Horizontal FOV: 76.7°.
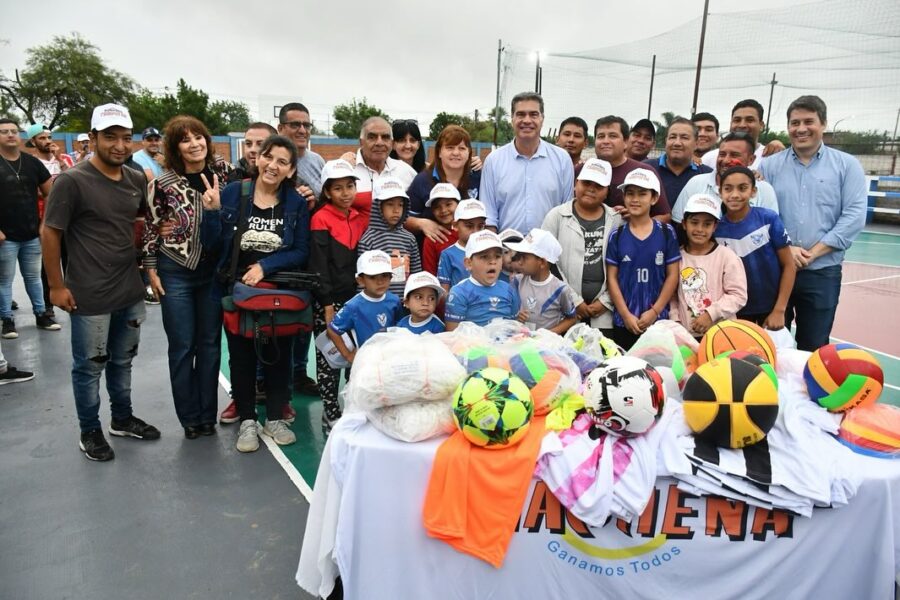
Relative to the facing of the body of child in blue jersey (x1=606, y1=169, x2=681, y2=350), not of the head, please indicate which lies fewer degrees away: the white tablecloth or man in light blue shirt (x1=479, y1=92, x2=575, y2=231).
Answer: the white tablecloth

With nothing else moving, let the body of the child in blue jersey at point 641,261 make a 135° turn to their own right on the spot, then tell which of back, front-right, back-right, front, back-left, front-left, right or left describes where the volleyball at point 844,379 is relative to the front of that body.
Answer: back

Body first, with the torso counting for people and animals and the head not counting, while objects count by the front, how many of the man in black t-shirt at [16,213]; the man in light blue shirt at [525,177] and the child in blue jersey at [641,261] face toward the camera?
3

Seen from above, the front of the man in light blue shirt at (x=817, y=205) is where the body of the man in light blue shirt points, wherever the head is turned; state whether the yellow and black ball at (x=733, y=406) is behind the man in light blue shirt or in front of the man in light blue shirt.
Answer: in front

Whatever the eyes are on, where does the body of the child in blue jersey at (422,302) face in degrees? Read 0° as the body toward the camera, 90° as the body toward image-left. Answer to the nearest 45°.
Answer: approximately 0°

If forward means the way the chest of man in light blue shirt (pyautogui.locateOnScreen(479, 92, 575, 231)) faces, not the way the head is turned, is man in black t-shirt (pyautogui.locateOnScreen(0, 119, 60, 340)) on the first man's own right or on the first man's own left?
on the first man's own right

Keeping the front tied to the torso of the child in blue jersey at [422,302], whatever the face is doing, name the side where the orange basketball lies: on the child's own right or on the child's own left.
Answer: on the child's own left
